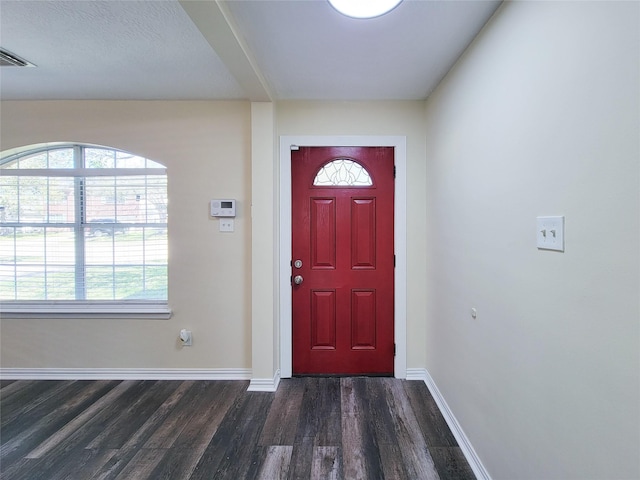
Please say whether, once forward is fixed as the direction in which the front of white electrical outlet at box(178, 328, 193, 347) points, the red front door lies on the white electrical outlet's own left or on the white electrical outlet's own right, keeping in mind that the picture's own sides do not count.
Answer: on the white electrical outlet's own left

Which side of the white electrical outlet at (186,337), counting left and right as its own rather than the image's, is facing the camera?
front

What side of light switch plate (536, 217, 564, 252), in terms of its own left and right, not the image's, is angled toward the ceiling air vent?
front

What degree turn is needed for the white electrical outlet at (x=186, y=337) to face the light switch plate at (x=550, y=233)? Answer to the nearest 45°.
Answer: approximately 45° to its left

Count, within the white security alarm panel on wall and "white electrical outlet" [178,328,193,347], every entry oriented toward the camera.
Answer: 2

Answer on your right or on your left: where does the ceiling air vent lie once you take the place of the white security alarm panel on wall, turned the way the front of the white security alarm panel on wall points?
on your right

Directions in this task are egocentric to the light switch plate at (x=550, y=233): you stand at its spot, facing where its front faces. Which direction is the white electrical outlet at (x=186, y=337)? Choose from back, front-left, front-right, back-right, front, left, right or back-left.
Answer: front-right

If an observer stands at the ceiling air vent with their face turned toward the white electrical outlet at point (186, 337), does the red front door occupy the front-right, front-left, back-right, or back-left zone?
front-right

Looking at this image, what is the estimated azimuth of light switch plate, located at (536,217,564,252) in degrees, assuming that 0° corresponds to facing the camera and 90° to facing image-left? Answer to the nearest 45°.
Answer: approximately 45°

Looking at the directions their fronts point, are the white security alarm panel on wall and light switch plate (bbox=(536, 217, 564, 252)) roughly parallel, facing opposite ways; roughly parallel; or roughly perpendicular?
roughly perpendicular

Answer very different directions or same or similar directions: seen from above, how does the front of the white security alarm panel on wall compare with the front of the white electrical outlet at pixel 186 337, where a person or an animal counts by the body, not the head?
same or similar directions

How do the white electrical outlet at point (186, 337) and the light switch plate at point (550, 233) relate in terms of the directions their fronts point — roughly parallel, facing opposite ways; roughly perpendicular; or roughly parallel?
roughly perpendicular

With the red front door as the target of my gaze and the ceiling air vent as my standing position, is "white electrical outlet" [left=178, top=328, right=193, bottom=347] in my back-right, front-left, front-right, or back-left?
front-left

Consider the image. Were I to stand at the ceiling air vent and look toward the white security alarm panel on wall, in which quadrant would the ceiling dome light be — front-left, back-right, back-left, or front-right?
front-right

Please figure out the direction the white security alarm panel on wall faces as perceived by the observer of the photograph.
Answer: facing the viewer

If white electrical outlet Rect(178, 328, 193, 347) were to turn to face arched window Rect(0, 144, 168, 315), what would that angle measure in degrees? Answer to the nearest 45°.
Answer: approximately 135° to its right
